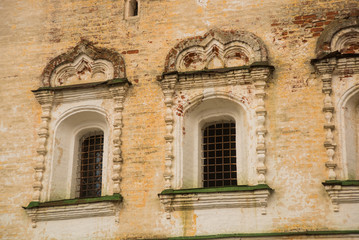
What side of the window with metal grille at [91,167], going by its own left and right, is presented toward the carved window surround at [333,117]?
left

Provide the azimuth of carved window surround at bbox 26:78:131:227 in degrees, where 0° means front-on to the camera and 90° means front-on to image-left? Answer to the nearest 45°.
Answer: approximately 45°

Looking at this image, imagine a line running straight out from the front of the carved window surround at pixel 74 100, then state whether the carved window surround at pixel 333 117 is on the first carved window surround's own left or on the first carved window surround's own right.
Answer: on the first carved window surround's own left

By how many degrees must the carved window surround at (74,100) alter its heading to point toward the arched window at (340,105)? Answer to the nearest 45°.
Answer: approximately 135° to its left

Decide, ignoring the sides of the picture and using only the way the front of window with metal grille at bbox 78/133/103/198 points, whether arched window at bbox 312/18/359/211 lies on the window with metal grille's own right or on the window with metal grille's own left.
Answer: on the window with metal grille's own left
